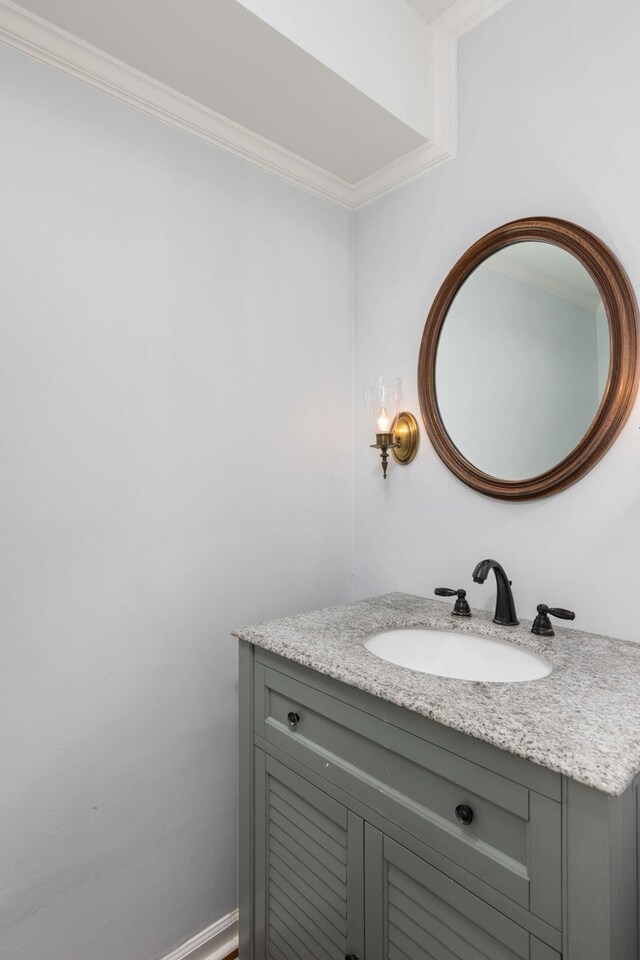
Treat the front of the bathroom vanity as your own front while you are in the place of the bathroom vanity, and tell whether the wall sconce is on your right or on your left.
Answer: on your right

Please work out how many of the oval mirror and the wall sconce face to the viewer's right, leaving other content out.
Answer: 0

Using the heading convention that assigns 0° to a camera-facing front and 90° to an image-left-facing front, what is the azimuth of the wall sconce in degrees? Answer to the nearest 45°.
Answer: approximately 45°

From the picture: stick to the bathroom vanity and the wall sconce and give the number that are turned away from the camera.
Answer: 0

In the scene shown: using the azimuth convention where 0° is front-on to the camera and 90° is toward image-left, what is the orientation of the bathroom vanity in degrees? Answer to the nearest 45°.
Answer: approximately 45°

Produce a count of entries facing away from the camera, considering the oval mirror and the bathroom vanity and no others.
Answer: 0

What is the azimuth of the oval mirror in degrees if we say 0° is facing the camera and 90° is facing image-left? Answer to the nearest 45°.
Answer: approximately 45°
